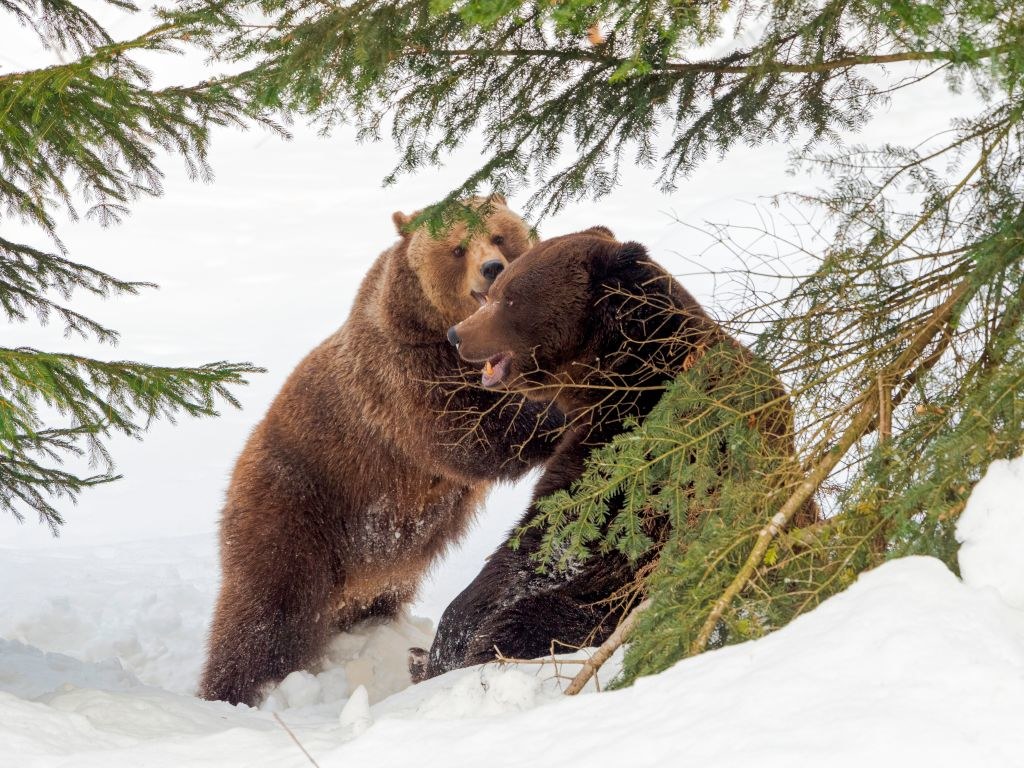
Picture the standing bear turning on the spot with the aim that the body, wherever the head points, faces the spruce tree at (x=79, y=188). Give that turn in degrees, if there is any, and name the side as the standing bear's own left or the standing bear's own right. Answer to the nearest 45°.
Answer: approximately 135° to the standing bear's own right

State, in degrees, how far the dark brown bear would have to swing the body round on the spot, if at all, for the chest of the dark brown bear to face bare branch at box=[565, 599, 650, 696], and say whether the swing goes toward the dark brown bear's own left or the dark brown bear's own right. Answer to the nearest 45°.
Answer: approximately 90° to the dark brown bear's own left

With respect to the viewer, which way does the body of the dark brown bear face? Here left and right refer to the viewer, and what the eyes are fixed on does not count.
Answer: facing to the left of the viewer

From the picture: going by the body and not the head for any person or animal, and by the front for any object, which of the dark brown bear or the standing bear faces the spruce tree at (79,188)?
the dark brown bear

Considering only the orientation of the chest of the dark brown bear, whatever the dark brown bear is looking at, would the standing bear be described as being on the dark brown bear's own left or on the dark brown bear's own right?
on the dark brown bear's own right

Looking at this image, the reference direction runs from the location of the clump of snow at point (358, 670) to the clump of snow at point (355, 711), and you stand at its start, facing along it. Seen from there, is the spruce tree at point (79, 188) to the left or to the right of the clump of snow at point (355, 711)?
right

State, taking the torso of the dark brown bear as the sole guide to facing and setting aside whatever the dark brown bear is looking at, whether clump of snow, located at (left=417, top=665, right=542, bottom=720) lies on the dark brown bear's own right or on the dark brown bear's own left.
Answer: on the dark brown bear's own left

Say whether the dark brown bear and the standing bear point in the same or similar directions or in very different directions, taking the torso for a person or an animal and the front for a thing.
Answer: very different directions

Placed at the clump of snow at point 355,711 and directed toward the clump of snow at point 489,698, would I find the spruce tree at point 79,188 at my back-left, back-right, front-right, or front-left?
back-right

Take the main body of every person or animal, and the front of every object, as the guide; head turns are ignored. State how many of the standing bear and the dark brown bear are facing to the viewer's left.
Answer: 1

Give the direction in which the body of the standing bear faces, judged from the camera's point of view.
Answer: to the viewer's right
